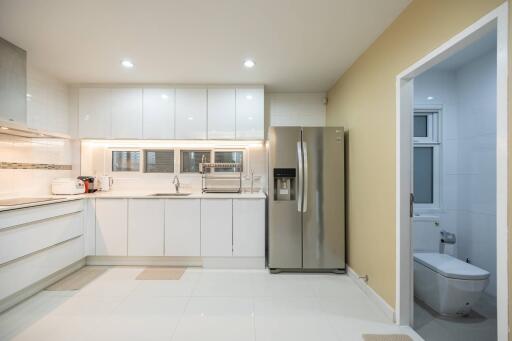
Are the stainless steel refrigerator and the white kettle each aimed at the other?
no

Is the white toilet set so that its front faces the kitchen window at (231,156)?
no

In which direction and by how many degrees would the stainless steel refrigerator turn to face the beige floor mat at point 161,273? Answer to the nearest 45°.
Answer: approximately 90° to its right

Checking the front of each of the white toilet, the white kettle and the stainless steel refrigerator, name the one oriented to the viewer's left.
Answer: the white kettle

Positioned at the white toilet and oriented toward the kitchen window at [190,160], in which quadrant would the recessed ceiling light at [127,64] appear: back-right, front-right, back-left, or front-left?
front-left

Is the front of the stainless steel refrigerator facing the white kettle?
no

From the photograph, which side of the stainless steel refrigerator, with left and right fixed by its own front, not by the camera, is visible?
front

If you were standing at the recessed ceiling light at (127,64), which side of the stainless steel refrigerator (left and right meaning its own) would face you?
right

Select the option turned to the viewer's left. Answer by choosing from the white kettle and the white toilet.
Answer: the white kettle

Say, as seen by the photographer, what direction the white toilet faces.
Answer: facing the viewer and to the right of the viewer

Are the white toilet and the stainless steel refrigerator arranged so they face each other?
no

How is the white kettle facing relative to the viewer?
to the viewer's left

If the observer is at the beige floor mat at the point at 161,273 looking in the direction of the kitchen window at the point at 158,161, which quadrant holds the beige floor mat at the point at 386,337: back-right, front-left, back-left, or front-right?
back-right
